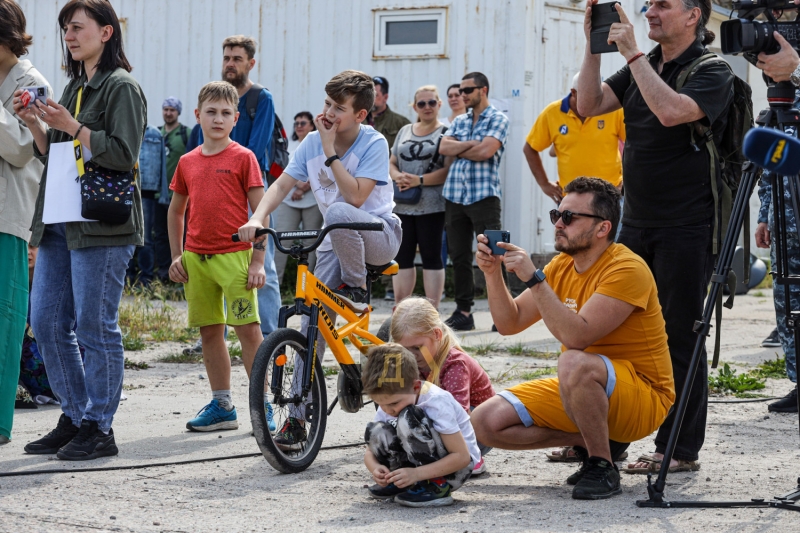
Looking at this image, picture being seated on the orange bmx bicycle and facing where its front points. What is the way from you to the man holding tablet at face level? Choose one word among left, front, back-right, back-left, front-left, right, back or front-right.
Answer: back-left

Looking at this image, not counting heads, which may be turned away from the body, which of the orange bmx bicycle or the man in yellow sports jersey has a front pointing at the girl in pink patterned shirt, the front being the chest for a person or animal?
the man in yellow sports jersey

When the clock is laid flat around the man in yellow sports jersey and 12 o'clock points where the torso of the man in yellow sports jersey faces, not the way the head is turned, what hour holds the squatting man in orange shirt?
The squatting man in orange shirt is roughly at 12 o'clock from the man in yellow sports jersey.

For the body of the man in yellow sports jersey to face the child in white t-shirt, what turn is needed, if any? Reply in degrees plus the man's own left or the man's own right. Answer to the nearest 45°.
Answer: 0° — they already face them

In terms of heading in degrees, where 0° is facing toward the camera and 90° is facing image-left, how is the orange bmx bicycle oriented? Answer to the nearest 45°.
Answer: approximately 45°

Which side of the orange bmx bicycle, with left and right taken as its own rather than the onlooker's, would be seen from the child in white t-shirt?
left

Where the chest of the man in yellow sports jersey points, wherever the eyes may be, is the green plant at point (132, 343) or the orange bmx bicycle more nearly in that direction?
the orange bmx bicycle

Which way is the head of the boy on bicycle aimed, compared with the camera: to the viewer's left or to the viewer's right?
to the viewer's left
